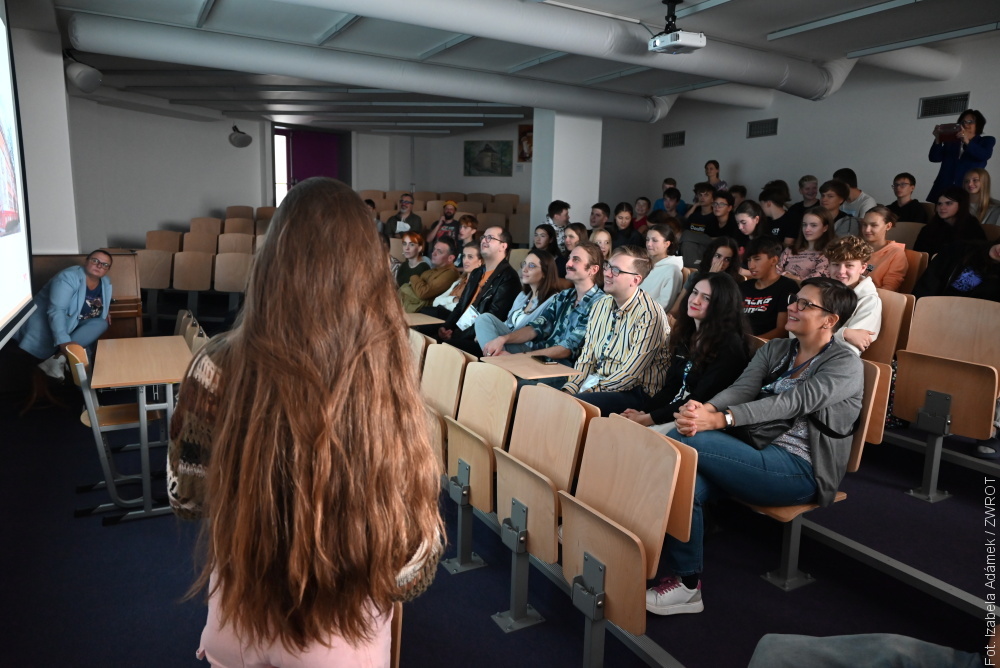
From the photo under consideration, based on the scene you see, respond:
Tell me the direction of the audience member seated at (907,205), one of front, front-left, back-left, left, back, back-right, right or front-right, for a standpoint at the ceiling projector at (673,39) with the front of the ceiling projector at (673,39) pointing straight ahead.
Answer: back

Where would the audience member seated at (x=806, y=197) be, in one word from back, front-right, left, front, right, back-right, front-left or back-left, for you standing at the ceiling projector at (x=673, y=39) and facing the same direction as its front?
back

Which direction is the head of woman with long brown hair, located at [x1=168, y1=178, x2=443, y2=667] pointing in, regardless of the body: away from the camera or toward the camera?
away from the camera

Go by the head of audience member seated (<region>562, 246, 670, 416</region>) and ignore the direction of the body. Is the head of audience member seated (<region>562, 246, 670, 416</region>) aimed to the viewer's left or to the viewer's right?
to the viewer's left

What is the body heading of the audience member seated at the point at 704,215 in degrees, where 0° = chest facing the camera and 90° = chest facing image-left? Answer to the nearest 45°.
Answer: approximately 45°

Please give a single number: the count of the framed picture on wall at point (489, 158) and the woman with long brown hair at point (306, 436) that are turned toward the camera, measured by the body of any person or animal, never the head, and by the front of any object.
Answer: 1

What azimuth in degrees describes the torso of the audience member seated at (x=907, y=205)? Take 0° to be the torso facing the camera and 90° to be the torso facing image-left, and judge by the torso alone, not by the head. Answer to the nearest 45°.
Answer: approximately 45°
